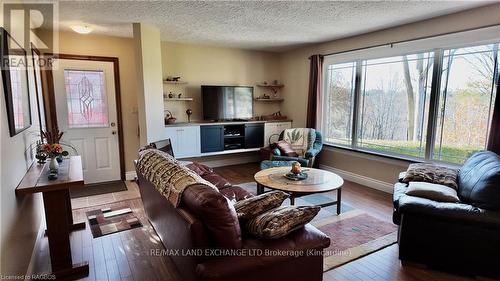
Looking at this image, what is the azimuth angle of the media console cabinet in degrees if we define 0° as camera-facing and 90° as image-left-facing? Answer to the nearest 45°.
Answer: approximately 0°

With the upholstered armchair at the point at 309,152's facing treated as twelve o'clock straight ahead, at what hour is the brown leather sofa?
The brown leather sofa is roughly at 11 o'clock from the upholstered armchair.

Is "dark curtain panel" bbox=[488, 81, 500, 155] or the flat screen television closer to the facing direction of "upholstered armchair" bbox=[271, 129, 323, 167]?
the flat screen television

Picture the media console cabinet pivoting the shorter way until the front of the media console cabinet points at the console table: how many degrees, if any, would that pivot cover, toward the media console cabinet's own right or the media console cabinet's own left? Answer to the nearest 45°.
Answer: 0° — it already faces it

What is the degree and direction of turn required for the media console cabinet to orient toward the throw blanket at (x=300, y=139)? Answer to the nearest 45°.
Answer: approximately 90° to its left

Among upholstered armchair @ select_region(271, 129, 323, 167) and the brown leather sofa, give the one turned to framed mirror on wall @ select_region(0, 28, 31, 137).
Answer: the upholstered armchair

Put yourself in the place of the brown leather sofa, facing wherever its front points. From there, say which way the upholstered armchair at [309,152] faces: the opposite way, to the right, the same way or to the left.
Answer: the opposite way

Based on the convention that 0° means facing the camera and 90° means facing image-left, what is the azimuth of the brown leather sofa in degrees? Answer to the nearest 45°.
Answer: approximately 225°
